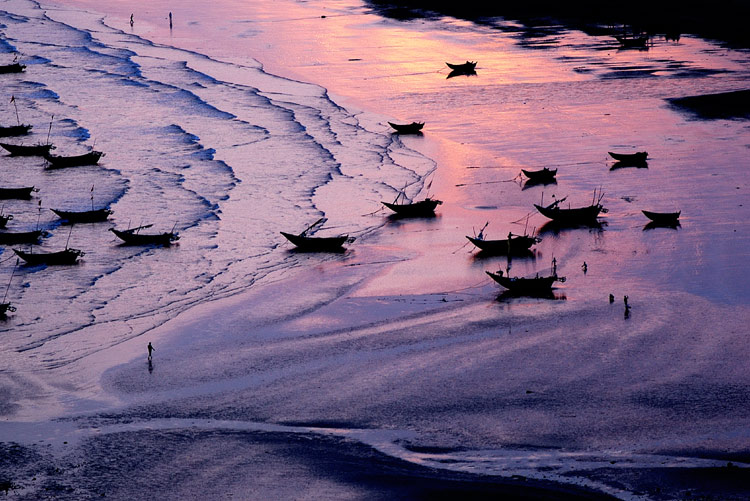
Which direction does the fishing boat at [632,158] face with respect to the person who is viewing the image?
facing to the left of the viewer

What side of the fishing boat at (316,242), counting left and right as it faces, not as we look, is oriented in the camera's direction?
left

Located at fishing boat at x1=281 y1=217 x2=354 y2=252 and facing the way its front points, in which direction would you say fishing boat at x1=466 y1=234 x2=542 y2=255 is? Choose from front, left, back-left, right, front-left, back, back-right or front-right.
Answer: back

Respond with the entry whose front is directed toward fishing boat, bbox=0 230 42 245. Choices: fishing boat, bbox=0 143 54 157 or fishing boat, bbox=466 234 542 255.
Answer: fishing boat, bbox=466 234 542 255

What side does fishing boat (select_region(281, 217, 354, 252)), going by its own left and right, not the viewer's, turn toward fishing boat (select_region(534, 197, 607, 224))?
back

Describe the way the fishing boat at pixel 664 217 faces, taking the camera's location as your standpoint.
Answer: facing to the left of the viewer

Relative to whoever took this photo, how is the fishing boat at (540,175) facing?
facing to the left of the viewer

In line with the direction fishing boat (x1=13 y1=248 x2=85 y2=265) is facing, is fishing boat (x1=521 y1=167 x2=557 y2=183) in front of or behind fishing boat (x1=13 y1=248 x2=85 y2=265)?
behind

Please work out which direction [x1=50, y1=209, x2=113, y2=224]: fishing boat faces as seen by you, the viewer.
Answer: facing to the left of the viewer

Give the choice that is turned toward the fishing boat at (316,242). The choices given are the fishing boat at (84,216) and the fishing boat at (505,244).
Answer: the fishing boat at (505,244)

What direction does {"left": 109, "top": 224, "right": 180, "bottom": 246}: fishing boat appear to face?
to the viewer's left

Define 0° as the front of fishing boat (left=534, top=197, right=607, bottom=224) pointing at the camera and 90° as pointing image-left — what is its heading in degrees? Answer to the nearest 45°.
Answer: approximately 90°

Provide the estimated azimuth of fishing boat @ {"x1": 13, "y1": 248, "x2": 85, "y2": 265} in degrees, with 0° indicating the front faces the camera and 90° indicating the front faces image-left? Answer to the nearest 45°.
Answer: approximately 90°

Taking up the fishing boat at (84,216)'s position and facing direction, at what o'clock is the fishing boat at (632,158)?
the fishing boat at (632,158) is roughly at 6 o'clock from the fishing boat at (84,216).
